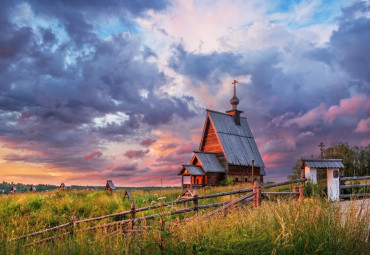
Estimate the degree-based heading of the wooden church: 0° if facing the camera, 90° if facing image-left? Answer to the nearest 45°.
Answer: approximately 45°

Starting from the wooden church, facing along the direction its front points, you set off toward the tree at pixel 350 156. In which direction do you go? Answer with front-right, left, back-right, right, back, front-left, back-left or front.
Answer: back

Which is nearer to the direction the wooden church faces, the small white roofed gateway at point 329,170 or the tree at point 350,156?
the small white roofed gateway
